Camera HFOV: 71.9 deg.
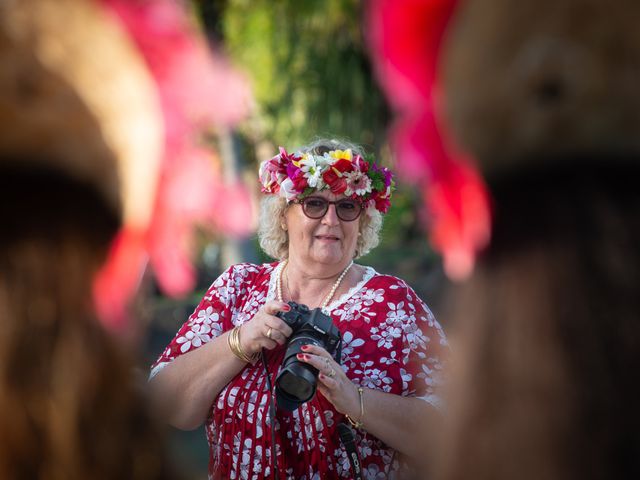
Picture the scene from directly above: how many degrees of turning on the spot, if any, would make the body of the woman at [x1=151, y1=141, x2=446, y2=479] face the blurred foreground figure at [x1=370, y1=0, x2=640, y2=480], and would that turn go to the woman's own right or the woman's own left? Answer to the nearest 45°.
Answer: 0° — they already face them

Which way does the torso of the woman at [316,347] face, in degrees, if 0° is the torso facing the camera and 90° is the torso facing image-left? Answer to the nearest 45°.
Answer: approximately 0°
